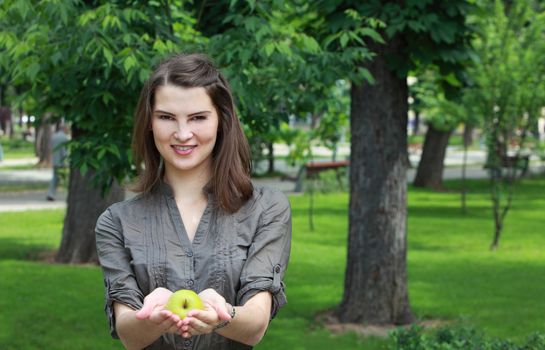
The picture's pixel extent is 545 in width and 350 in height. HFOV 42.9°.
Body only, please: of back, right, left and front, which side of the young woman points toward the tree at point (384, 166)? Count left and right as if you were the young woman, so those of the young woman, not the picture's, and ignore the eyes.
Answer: back

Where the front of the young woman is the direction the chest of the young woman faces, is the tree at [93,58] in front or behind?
behind

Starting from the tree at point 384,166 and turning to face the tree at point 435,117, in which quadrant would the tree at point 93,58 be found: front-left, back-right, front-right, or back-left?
front-left

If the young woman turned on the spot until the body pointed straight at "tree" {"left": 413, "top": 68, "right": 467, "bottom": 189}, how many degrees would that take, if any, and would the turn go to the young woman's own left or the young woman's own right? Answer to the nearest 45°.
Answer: approximately 180°

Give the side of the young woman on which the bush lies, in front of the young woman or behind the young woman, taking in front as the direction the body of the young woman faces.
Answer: behind

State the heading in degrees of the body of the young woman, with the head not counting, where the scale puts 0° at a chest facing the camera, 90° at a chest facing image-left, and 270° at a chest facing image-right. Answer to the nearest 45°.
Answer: approximately 0°
